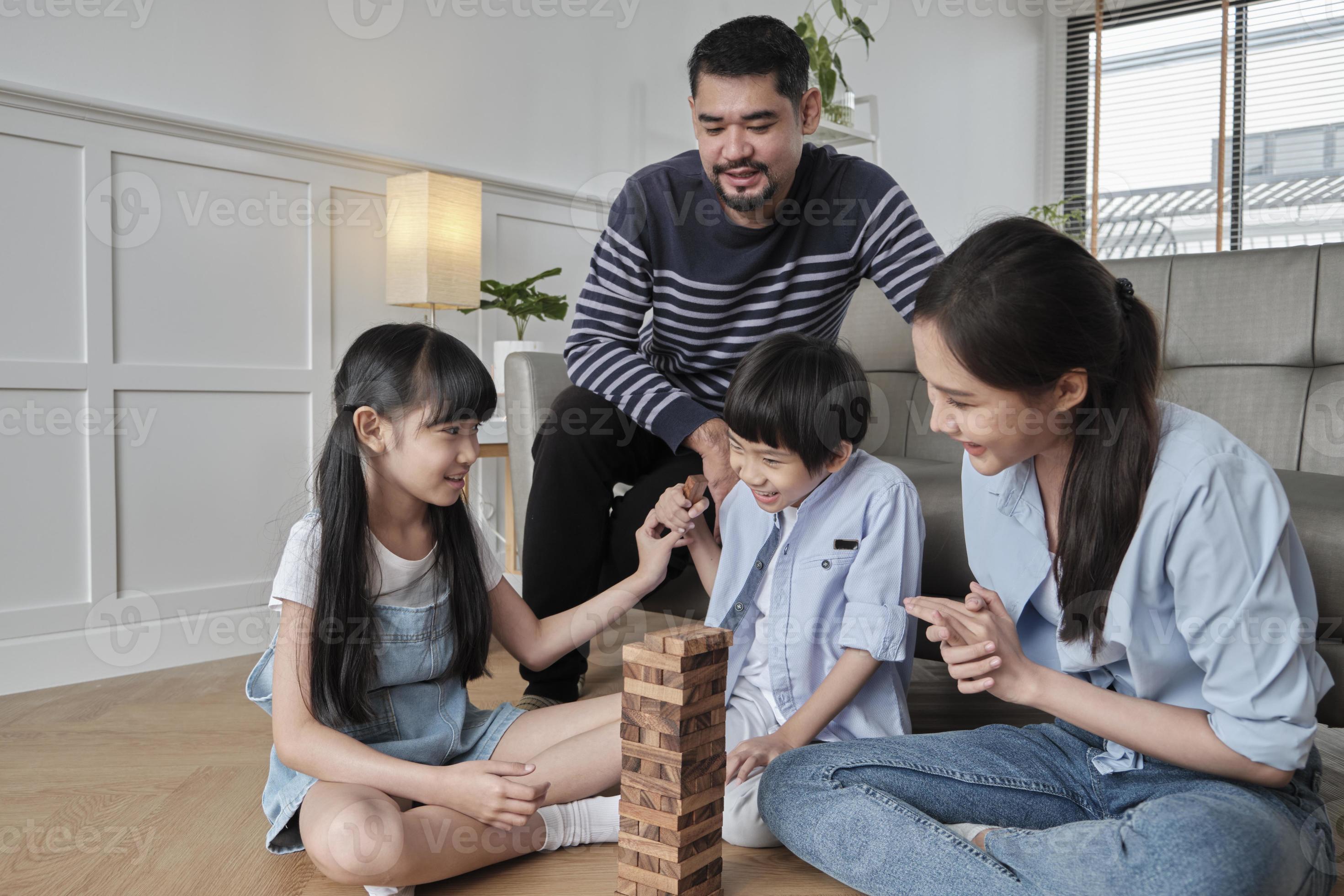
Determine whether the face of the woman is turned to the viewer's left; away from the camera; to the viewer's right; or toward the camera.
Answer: to the viewer's left

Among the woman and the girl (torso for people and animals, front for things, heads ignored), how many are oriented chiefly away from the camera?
0

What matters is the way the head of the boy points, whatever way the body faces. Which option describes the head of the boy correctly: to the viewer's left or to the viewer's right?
to the viewer's left

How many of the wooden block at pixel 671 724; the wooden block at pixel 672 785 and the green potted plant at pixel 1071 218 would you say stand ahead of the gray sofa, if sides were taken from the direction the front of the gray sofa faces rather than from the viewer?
2

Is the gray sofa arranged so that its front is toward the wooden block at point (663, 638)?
yes

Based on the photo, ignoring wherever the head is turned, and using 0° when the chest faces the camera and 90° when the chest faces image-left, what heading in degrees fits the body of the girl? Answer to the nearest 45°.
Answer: approximately 315°

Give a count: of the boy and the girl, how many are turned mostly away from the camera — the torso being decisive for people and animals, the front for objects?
0

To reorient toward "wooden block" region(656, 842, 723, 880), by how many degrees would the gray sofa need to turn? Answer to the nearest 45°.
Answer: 0° — it already faces it

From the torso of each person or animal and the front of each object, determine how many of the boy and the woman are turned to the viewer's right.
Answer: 0
